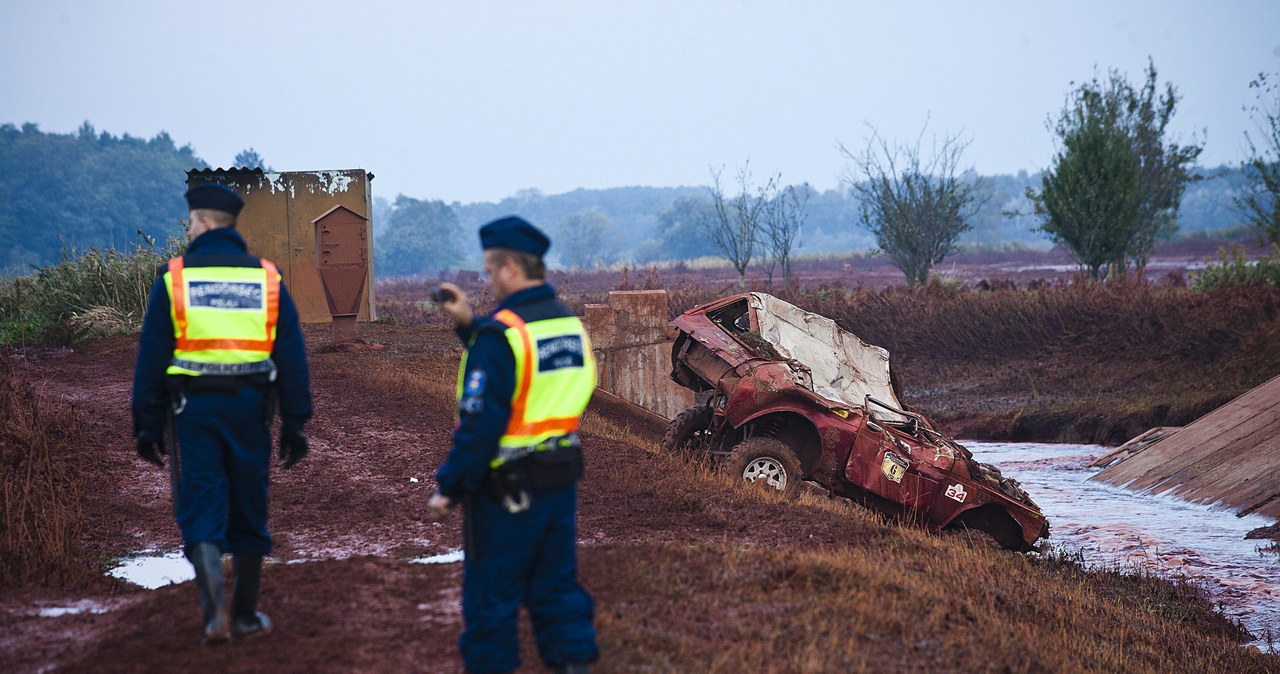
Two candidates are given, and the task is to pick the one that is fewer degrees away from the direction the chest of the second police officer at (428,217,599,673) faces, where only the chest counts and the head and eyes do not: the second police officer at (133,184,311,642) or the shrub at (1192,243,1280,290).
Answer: the second police officer

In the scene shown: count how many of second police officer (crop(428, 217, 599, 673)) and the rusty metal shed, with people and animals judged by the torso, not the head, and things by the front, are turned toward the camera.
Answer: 1

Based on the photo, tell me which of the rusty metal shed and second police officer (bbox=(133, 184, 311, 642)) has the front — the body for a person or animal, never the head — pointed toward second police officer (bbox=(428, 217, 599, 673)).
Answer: the rusty metal shed

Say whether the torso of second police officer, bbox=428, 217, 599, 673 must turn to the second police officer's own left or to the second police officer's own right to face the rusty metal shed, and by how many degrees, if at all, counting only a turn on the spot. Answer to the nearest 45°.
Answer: approximately 45° to the second police officer's own right

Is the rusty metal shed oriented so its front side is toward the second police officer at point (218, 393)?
yes

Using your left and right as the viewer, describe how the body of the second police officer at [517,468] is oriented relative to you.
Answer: facing away from the viewer and to the left of the viewer

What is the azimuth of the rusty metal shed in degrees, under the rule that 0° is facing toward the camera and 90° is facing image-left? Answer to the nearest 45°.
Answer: approximately 0°

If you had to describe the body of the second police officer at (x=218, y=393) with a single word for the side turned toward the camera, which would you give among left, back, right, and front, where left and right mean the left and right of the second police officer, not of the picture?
back
